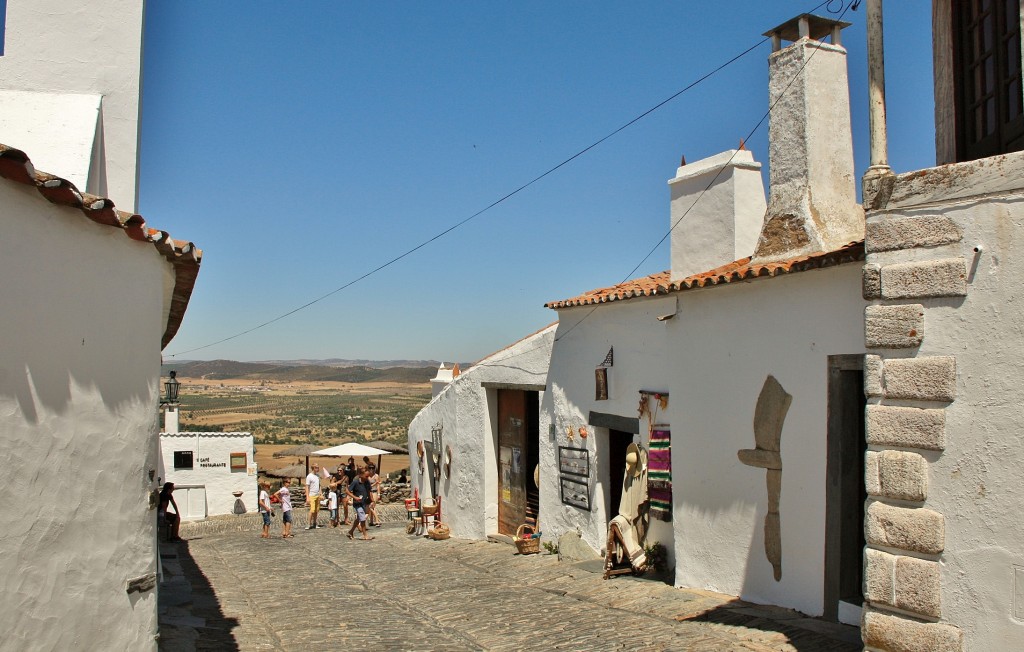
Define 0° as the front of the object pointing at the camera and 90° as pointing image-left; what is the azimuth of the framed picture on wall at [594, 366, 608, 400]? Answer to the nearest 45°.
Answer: approximately 45°

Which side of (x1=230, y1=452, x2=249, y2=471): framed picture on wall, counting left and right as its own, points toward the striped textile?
front

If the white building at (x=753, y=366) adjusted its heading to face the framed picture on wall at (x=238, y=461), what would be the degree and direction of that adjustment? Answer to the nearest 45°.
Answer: approximately 90° to its right

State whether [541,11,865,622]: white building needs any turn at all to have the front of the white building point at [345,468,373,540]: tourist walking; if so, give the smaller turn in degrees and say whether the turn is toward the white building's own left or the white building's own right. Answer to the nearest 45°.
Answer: approximately 90° to the white building's own right

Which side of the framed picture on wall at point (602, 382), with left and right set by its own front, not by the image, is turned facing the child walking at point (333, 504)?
right

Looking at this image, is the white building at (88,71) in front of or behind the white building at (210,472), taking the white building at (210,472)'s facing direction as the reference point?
in front

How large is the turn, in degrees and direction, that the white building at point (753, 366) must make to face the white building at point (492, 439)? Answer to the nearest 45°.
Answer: approximately 90° to its right

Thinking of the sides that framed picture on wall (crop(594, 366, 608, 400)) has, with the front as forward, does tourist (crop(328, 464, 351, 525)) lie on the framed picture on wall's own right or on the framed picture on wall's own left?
on the framed picture on wall's own right
